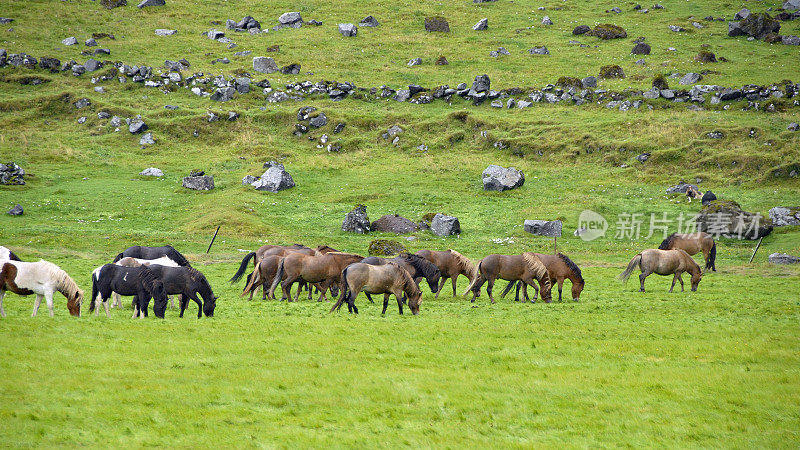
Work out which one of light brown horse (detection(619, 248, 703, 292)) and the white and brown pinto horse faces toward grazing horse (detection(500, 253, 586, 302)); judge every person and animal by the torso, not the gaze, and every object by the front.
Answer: the white and brown pinto horse

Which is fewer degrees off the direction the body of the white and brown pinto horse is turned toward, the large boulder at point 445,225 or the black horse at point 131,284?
the black horse

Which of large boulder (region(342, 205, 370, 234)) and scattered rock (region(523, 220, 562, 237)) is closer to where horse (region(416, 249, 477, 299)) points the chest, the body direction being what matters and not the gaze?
the scattered rock

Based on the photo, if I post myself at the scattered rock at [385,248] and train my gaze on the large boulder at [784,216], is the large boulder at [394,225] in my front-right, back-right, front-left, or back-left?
front-left

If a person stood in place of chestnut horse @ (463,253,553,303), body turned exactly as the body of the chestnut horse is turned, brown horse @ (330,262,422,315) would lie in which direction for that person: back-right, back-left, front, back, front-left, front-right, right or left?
back-right

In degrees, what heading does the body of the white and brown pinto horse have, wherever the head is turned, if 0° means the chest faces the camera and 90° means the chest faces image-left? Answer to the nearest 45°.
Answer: approximately 270°

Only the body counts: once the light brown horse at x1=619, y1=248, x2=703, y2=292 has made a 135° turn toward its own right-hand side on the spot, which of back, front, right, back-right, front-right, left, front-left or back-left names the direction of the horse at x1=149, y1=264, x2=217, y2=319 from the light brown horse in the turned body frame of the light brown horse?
front

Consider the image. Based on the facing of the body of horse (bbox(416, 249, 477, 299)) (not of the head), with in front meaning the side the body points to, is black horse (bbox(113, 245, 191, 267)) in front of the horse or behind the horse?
behind

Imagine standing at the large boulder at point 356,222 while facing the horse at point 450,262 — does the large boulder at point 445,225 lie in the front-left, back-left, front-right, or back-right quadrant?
front-left

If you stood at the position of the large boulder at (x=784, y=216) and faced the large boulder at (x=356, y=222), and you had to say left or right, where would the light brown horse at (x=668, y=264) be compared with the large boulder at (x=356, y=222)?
left

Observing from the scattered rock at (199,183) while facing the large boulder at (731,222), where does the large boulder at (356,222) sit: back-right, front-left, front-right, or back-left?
front-right

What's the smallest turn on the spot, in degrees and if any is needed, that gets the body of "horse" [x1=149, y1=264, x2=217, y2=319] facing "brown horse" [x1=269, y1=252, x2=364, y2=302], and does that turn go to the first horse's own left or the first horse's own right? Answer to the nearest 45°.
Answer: approximately 45° to the first horse's own left

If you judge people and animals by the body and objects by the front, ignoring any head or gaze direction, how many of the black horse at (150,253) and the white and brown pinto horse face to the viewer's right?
2

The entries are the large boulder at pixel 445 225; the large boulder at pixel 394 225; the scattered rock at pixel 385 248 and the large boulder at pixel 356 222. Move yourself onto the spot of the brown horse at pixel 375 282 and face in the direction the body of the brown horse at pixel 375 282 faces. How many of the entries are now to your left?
4

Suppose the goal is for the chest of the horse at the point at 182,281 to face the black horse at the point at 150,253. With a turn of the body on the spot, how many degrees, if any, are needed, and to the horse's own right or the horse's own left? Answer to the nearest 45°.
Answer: approximately 90° to the horse's own left

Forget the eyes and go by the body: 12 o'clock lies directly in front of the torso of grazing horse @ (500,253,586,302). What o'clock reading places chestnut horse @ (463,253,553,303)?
The chestnut horse is roughly at 5 o'clock from the grazing horse.

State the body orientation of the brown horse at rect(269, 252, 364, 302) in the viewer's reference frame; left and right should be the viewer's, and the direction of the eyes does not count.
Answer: facing to the right of the viewer

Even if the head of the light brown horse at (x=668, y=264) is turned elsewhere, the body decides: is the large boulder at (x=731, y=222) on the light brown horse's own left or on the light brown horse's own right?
on the light brown horse's own left
